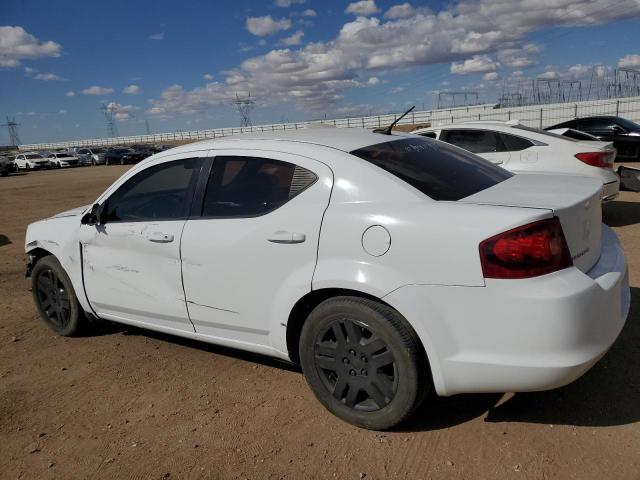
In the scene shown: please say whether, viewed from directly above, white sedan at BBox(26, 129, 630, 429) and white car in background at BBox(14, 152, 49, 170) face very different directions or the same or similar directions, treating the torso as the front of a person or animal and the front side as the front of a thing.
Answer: very different directions

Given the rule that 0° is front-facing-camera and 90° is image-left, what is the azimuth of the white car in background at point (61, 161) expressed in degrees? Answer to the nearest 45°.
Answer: approximately 315°

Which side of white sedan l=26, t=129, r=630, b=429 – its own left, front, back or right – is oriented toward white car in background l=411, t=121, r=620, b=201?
right

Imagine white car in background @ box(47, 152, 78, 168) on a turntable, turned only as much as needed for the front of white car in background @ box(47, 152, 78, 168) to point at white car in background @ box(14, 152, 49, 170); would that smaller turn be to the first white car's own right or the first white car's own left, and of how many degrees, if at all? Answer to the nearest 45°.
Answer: approximately 90° to the first white car's own right

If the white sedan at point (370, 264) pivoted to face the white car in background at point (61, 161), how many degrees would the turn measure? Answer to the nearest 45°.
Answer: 0° — it already faces it

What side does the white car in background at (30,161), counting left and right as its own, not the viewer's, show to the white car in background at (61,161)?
left

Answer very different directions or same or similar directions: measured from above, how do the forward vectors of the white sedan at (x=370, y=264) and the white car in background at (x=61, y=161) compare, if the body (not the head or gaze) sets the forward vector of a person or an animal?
very different directions

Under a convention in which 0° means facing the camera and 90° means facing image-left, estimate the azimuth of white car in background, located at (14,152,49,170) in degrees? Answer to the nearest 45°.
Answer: approximately 315°

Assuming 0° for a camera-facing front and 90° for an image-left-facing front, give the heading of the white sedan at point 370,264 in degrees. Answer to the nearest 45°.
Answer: approximately 135°
